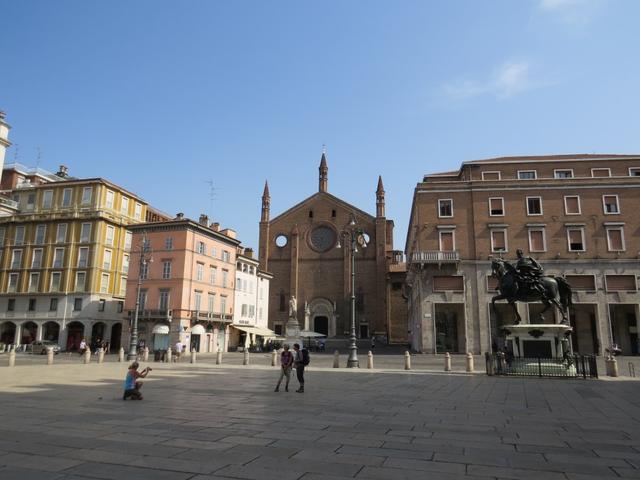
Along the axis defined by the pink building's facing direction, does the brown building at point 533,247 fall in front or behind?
in front

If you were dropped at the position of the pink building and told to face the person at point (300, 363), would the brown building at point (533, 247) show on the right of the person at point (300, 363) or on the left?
left

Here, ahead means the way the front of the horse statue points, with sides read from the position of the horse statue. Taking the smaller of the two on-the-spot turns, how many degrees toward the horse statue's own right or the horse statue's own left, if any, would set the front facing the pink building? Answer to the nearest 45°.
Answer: approximately 45° to the horse statue's own right

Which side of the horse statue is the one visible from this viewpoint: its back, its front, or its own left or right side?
left

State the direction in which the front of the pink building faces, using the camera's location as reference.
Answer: facing the viewer and to the right of the viewer

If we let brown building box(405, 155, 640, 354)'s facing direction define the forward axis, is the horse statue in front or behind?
in front
